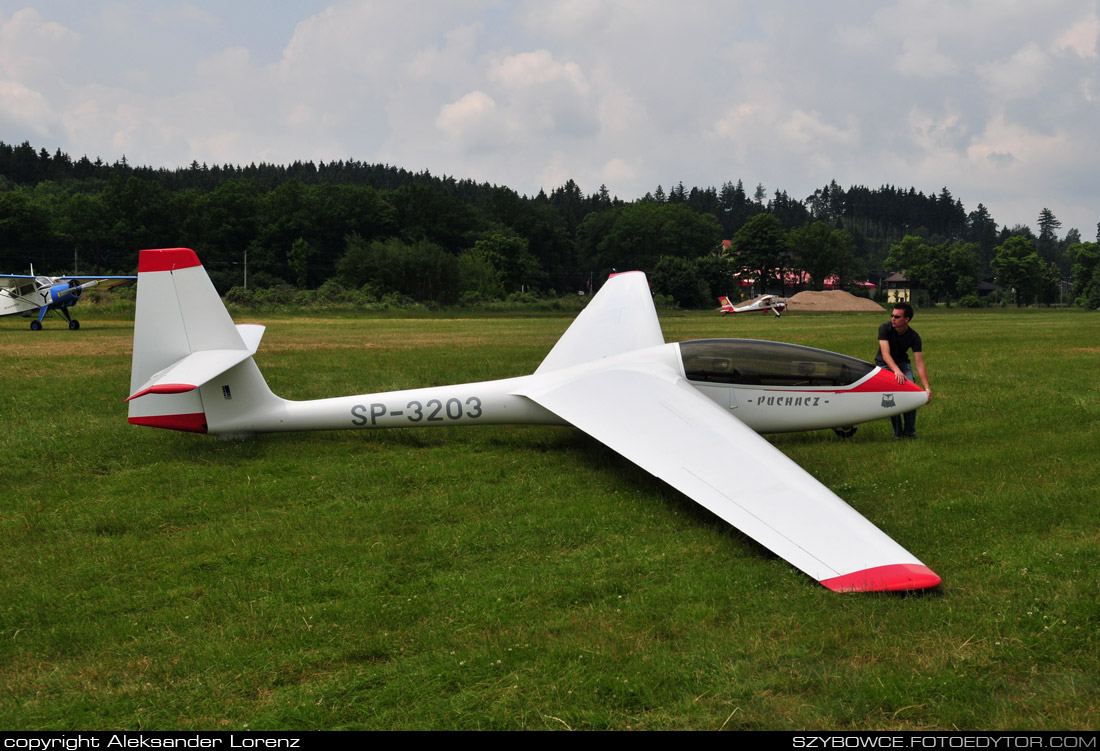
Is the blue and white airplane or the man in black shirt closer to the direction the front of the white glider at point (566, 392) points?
the man in black shirt

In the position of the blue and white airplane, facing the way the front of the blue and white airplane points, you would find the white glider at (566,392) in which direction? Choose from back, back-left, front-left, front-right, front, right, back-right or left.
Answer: front-right

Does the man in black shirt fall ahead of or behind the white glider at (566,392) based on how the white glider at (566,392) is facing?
ahead

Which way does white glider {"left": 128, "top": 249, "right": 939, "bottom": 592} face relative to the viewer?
to the viewer's right

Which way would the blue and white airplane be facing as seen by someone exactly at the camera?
facing the viewer and to the right of the viewer

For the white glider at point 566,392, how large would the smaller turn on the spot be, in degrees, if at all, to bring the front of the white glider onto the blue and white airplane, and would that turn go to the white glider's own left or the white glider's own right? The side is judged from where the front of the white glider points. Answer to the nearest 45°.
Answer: approximately 135° to the white glider's own left

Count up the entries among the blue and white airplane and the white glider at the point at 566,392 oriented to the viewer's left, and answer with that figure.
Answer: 0

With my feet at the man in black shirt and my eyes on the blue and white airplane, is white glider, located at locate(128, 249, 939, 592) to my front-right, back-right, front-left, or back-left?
front-left
